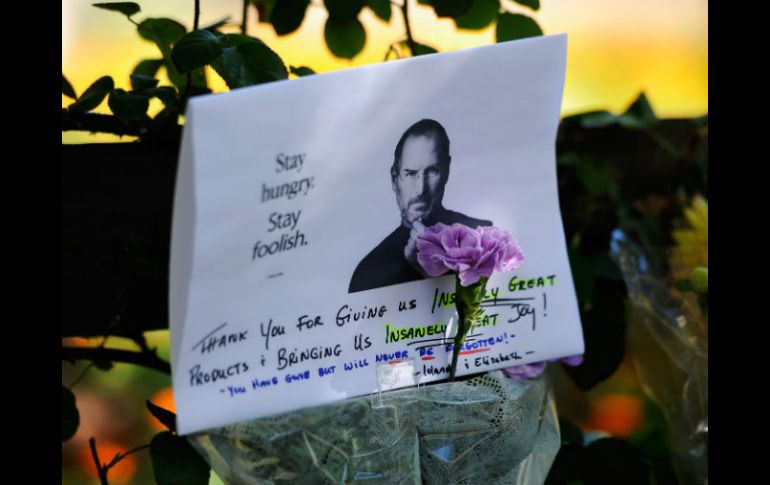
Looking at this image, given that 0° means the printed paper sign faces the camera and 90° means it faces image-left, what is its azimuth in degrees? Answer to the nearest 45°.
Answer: approximately 0°
